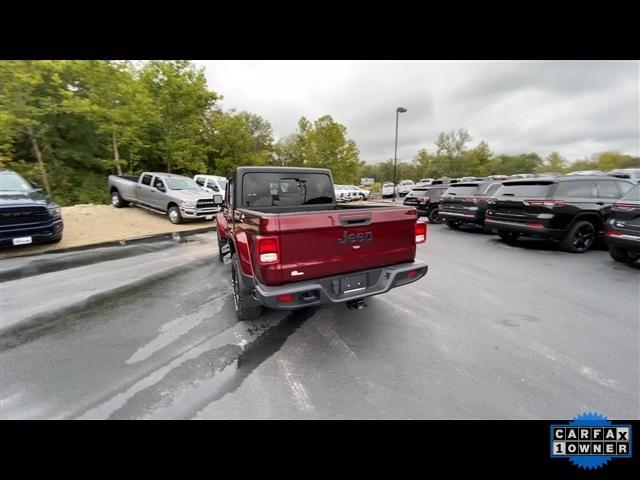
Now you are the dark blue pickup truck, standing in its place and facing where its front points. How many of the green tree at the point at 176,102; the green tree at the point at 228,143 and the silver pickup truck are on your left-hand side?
3

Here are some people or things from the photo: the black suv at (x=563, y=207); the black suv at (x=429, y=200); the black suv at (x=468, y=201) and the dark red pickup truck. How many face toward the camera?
0

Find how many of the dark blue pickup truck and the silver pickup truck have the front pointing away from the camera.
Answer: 0

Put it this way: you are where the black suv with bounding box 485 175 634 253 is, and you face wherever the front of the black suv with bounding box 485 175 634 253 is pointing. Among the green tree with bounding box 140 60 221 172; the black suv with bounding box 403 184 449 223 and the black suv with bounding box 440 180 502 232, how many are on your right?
0

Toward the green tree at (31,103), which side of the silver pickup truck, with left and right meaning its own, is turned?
back

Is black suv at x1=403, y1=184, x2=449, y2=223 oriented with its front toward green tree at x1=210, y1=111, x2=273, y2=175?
no

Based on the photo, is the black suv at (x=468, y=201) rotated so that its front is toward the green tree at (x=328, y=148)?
no

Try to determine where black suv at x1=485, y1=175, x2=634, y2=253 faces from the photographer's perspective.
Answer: facing away from the viewer and to the right of the viewer

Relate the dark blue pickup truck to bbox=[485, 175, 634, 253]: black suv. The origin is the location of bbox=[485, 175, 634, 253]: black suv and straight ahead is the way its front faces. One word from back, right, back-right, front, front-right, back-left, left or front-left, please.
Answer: back

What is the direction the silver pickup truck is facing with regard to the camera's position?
facing the viewer and to the right of the viewer

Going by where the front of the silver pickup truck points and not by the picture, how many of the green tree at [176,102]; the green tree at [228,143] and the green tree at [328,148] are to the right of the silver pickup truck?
0

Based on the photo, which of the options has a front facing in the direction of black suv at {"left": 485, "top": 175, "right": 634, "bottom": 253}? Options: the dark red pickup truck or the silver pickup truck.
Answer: the silver pickup truck
